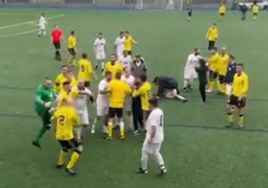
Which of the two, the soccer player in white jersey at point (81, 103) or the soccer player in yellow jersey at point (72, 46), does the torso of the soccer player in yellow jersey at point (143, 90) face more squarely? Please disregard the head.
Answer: the soccer player in white jersey

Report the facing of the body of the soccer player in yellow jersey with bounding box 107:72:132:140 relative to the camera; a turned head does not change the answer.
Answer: away from the camera

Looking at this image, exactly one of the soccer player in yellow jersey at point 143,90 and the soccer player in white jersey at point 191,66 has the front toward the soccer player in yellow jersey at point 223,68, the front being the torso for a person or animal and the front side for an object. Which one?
the soccer player in white jersey

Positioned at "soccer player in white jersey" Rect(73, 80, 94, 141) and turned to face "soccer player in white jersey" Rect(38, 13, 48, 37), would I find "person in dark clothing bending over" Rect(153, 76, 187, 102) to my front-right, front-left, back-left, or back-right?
front-right

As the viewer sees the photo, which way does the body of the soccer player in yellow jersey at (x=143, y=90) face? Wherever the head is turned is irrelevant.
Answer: to the viewer's left

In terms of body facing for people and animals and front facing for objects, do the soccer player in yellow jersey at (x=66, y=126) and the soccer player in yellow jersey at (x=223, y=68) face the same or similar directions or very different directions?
very different directions

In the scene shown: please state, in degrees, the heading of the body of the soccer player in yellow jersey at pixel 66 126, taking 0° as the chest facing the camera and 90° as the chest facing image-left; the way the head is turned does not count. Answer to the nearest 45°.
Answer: approximately 225°

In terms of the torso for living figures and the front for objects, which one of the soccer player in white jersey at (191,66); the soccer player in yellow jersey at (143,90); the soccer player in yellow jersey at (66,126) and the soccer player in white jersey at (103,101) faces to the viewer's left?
the soccer player in yellow jersey at (143,90)

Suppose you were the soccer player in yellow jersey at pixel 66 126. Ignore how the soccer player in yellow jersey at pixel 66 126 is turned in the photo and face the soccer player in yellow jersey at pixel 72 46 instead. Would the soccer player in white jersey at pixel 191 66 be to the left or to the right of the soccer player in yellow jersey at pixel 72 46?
right

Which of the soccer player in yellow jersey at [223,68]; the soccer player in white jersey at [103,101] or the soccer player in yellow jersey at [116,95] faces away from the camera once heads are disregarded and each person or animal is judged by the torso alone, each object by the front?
the soccer player in yellow jersey at [116,95]

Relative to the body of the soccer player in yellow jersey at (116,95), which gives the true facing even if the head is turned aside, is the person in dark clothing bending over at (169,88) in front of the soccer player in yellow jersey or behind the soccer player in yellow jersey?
in front

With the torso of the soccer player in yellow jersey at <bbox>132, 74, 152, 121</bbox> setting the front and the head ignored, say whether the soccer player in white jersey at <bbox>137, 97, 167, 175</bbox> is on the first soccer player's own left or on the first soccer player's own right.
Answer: on the first soccer player's own left

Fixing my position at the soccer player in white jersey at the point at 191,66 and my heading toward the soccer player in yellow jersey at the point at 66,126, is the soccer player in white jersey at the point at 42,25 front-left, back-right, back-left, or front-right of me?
back-right

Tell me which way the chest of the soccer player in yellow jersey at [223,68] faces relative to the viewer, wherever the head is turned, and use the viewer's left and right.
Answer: facing the viewer and to the left of the viewer

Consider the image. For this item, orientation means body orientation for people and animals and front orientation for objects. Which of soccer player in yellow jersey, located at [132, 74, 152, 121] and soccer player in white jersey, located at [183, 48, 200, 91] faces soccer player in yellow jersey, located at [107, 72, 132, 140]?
soccer player in yellow jersey, located at [132, 74, 152, 121]

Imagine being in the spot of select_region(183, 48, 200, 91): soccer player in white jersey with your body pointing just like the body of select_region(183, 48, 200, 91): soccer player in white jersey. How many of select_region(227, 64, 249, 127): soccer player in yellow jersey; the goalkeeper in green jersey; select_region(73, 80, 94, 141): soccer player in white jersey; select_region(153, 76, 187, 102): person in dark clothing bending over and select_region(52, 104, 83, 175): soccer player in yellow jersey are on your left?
0

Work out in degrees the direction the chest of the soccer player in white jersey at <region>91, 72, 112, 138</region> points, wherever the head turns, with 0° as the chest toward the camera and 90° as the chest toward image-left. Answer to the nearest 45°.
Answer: approximately 270°

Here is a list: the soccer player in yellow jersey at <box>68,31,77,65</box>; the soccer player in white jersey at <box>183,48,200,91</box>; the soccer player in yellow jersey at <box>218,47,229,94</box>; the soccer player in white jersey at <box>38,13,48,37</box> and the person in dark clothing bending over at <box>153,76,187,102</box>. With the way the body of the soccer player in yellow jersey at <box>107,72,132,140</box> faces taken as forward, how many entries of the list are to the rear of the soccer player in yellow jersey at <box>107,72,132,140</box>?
0
